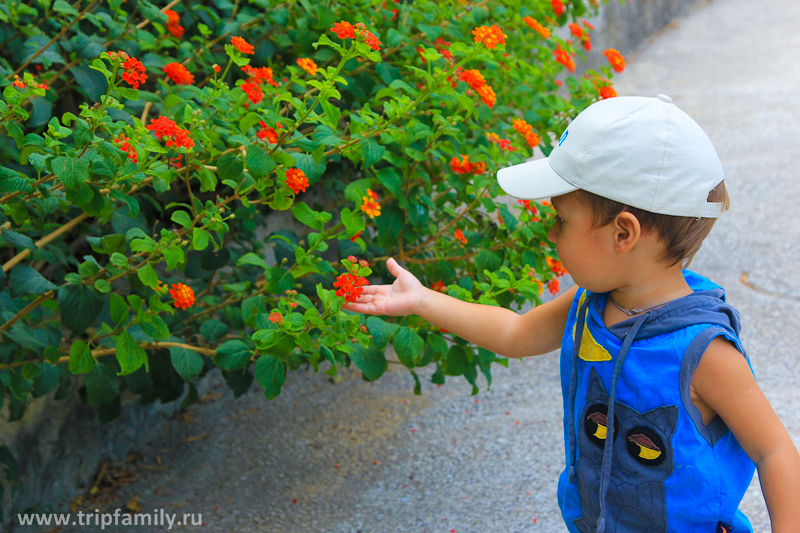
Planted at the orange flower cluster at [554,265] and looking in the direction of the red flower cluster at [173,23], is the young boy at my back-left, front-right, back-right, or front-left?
back-left

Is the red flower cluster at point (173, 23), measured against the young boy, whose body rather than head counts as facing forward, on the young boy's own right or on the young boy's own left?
on the young boy's own right

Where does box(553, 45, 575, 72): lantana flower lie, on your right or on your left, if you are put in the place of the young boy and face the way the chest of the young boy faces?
on your right

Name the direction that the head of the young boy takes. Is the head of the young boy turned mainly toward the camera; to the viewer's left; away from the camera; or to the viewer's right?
to the viewer's left

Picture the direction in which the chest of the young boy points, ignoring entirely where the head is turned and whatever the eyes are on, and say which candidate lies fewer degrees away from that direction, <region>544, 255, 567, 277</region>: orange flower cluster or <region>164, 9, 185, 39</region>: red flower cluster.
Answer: the red flower cluster

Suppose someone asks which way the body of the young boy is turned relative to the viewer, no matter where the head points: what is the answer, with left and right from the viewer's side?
facing the viewer and to the left of the viewer

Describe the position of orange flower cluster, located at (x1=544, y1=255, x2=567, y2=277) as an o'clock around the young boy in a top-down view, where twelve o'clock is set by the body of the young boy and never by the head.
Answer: The orange flower cluster is roughly at 4 o'clock from the young boy.
